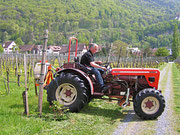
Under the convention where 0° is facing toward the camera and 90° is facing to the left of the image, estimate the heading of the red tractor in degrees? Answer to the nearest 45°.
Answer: approximately 270°
